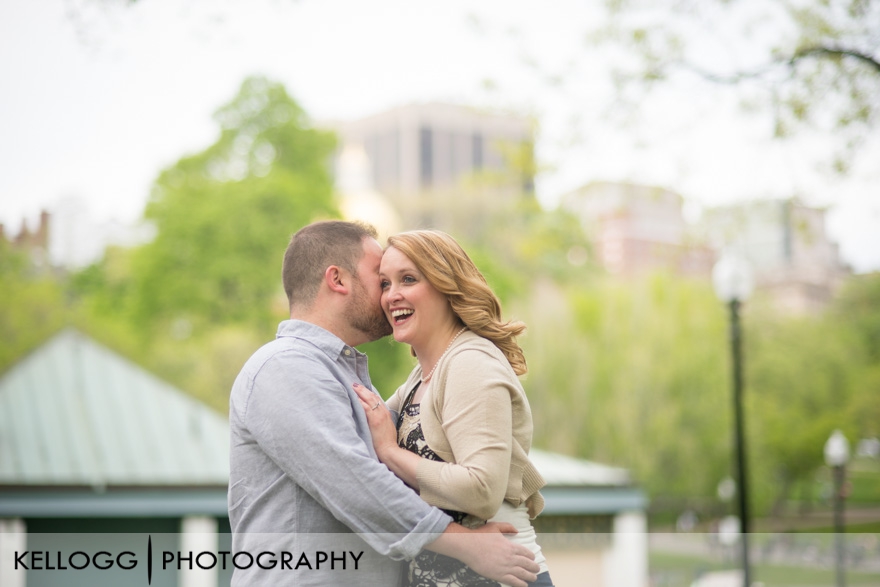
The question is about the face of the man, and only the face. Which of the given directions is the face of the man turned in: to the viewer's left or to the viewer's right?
to the viewer's right

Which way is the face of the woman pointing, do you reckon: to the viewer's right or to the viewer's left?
to the viewer's left

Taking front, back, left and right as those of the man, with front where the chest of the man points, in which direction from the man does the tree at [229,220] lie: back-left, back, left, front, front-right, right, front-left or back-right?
left

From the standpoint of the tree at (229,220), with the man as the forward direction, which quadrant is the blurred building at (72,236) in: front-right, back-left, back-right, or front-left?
back-right

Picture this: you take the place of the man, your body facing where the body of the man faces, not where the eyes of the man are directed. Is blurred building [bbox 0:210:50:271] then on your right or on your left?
on your left

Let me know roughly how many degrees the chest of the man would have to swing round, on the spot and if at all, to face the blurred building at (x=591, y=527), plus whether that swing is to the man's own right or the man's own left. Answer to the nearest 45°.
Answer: approximately 90° to the man's own left

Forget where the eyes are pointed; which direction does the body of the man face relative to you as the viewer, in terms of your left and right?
facing to the right of the viewer
